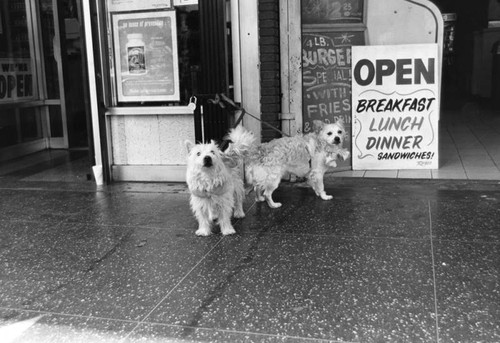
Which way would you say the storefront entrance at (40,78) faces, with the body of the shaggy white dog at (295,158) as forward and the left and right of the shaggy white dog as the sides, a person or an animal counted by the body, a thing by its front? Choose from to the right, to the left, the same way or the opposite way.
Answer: to the right

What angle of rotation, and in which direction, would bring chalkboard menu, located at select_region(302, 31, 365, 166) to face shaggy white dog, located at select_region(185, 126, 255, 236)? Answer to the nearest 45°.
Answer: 0° — it already faces it

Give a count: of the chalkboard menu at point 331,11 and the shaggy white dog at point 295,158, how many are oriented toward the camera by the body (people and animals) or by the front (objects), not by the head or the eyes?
1

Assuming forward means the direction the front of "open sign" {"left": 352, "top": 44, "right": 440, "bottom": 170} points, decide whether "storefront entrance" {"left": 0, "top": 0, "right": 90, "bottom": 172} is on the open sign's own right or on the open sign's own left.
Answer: on the open sign's own right

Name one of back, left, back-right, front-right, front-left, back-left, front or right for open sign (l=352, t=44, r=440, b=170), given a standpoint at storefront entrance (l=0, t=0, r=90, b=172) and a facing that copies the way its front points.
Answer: front-left

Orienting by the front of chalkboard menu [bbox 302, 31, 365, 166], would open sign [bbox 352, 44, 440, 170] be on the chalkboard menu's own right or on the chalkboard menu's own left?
on the chalkboard menu's own left

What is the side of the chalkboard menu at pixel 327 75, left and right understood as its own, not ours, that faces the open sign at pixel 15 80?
right

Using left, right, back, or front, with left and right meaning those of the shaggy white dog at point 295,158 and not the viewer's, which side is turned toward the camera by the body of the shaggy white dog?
right

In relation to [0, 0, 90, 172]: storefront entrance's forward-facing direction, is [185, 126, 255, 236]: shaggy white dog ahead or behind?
ahead
